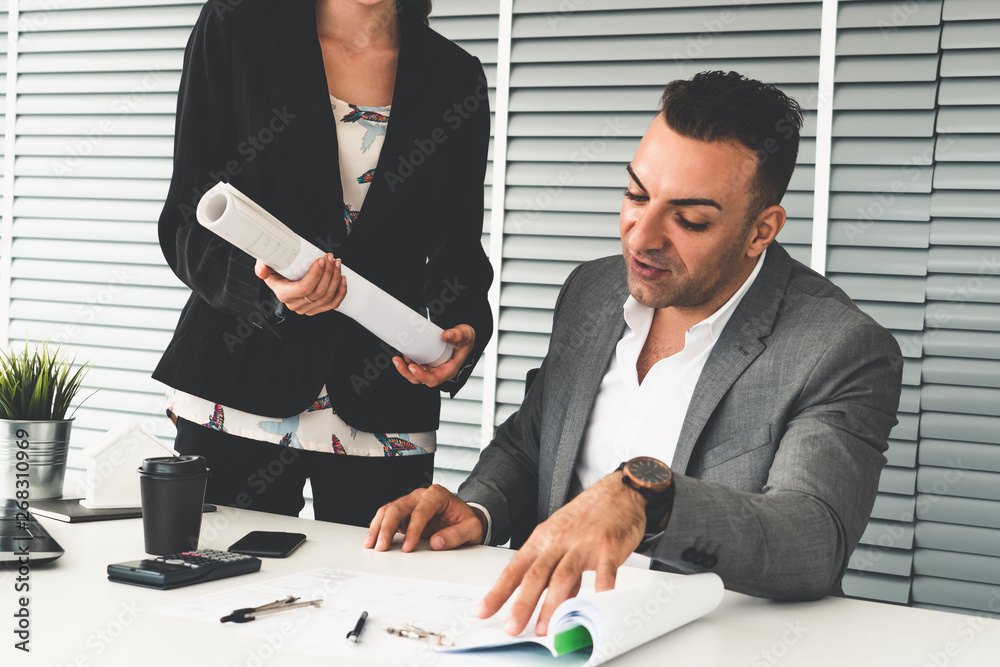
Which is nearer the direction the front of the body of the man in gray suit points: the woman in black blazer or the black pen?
the black pen

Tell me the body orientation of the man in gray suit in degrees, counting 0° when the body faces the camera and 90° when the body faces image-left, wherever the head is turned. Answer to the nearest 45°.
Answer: approximately 45°

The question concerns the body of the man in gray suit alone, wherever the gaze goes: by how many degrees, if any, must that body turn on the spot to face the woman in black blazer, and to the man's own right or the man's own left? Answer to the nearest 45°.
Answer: approximately 45° to the man's own right

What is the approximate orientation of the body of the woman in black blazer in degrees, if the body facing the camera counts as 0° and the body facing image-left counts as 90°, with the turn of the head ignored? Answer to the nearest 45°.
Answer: approximately 0°

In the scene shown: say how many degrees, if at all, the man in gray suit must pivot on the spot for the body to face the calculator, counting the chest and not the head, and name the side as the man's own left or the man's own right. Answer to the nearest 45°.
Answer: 0° — they already face it
